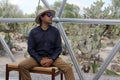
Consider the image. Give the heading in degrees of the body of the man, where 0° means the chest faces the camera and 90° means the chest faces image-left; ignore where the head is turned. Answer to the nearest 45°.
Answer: approximately 0°
